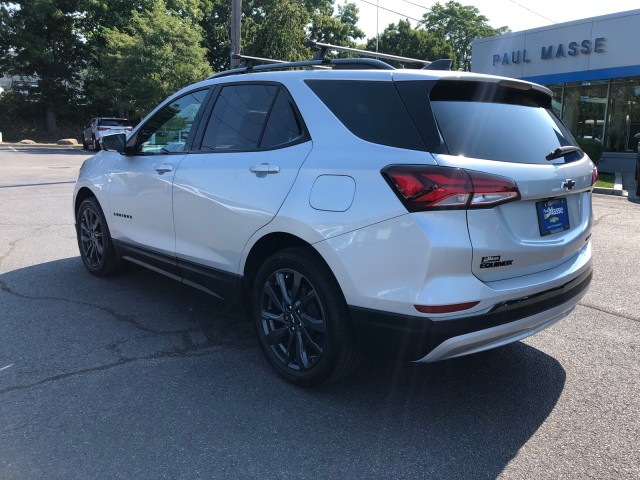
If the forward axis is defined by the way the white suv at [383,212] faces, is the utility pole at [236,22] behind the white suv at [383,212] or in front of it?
in front

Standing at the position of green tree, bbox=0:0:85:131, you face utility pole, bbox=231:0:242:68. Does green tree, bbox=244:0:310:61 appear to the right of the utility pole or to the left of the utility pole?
left

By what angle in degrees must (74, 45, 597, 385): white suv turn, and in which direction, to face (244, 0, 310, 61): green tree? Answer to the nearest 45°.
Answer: approximately 45° to its right

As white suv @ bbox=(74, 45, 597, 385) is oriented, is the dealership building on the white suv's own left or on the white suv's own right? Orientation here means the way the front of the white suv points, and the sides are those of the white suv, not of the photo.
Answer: on the white suv's own right

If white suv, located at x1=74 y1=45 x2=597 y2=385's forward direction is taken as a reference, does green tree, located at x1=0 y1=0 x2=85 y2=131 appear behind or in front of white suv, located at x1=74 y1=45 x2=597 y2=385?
in front

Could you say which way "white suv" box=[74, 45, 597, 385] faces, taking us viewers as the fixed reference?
facing away from the viewer and to the left of the viewer

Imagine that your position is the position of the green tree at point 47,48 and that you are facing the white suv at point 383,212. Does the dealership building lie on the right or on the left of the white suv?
left
